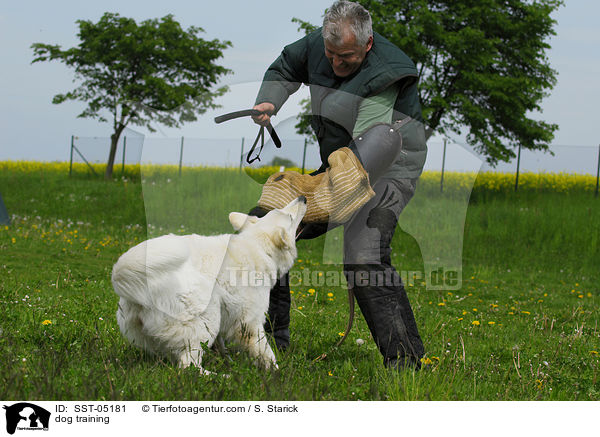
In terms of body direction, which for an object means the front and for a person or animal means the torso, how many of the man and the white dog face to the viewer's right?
1

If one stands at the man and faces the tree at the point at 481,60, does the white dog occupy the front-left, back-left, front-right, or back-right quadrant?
back-left

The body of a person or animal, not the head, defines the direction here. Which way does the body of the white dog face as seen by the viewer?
to the viewer's right

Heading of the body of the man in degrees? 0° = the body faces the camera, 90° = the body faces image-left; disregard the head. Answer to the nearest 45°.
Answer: approximately 45°

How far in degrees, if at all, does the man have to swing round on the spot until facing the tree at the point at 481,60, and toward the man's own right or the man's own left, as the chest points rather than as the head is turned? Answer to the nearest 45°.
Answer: approximately 135° to the man's own right

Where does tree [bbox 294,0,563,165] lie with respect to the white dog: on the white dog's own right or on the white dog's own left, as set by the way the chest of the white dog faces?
on the white dog's own left
